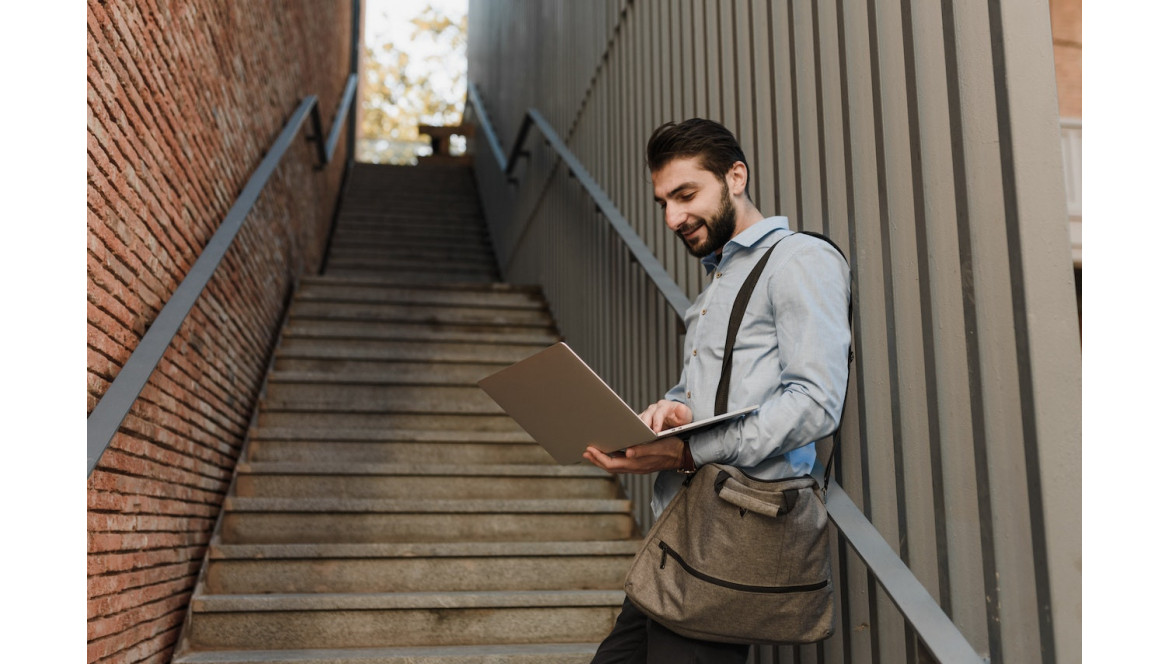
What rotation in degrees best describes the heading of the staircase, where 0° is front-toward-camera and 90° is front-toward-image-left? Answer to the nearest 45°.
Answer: approximately 0°

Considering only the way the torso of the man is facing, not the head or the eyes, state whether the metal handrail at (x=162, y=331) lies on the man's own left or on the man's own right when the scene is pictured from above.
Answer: on the man's own right

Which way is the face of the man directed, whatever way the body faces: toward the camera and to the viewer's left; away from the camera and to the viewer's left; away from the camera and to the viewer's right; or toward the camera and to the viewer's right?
toward the camera and to the viewer's left

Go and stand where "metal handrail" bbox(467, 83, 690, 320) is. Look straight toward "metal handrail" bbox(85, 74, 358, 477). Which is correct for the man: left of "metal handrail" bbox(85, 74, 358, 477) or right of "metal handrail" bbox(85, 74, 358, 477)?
left
